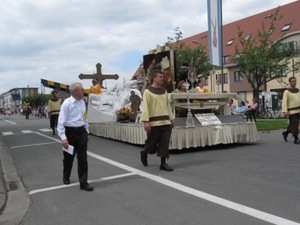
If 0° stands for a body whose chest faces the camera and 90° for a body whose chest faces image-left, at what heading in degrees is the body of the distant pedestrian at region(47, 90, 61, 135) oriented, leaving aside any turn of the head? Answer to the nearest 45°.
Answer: approximately 315°

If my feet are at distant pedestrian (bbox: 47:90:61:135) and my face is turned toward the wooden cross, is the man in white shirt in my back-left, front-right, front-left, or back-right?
back-right

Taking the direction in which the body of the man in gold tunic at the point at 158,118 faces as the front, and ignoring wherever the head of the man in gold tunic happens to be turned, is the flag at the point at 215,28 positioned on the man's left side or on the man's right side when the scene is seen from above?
on the man's left side

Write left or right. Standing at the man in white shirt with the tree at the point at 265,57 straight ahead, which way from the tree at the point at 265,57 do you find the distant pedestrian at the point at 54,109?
left
